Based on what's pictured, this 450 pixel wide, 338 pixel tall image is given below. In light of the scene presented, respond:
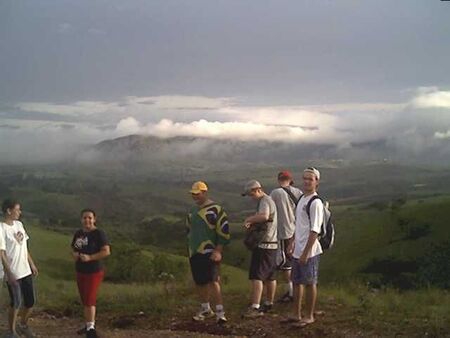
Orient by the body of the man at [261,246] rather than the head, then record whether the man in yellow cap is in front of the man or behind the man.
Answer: in front

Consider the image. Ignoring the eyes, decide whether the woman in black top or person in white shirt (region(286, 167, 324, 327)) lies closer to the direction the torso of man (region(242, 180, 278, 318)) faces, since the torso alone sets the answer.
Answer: the woman in black top

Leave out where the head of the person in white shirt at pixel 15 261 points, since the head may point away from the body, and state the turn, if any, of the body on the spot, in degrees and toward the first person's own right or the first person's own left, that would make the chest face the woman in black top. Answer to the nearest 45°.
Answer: approximately 45° to the first person's own left

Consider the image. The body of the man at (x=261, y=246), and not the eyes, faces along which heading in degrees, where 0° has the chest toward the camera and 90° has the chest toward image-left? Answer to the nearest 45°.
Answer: approximately 90°

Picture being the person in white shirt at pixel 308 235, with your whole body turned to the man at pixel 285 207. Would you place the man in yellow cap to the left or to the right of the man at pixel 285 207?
left

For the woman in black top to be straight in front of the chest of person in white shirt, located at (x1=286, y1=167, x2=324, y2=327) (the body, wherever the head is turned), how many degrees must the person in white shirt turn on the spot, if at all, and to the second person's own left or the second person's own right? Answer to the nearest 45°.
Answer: approximately 45° to the second person's own right

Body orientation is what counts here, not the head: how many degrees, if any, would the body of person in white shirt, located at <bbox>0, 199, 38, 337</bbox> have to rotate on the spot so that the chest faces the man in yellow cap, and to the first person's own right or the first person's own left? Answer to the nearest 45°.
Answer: approximately 45° to the first person's own left

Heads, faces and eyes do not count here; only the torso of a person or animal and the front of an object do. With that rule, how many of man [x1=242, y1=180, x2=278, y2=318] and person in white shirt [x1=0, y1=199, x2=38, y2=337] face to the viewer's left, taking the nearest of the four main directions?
1

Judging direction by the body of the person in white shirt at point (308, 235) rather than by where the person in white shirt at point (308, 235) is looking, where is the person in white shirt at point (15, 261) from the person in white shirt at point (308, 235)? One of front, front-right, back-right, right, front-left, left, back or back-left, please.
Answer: front-right

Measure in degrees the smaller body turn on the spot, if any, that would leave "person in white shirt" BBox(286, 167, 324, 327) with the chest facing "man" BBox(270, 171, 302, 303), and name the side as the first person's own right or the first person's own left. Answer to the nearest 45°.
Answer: approximately 135° to the first person's own right

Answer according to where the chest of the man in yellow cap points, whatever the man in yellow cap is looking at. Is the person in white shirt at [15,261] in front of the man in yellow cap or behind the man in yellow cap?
in front

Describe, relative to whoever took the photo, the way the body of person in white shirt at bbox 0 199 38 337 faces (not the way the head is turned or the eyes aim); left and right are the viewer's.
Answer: facing the viewer and to the right of the viewer

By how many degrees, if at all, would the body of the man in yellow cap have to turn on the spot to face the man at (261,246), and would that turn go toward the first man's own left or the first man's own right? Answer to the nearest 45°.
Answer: approximately 135° to the first man's own left
